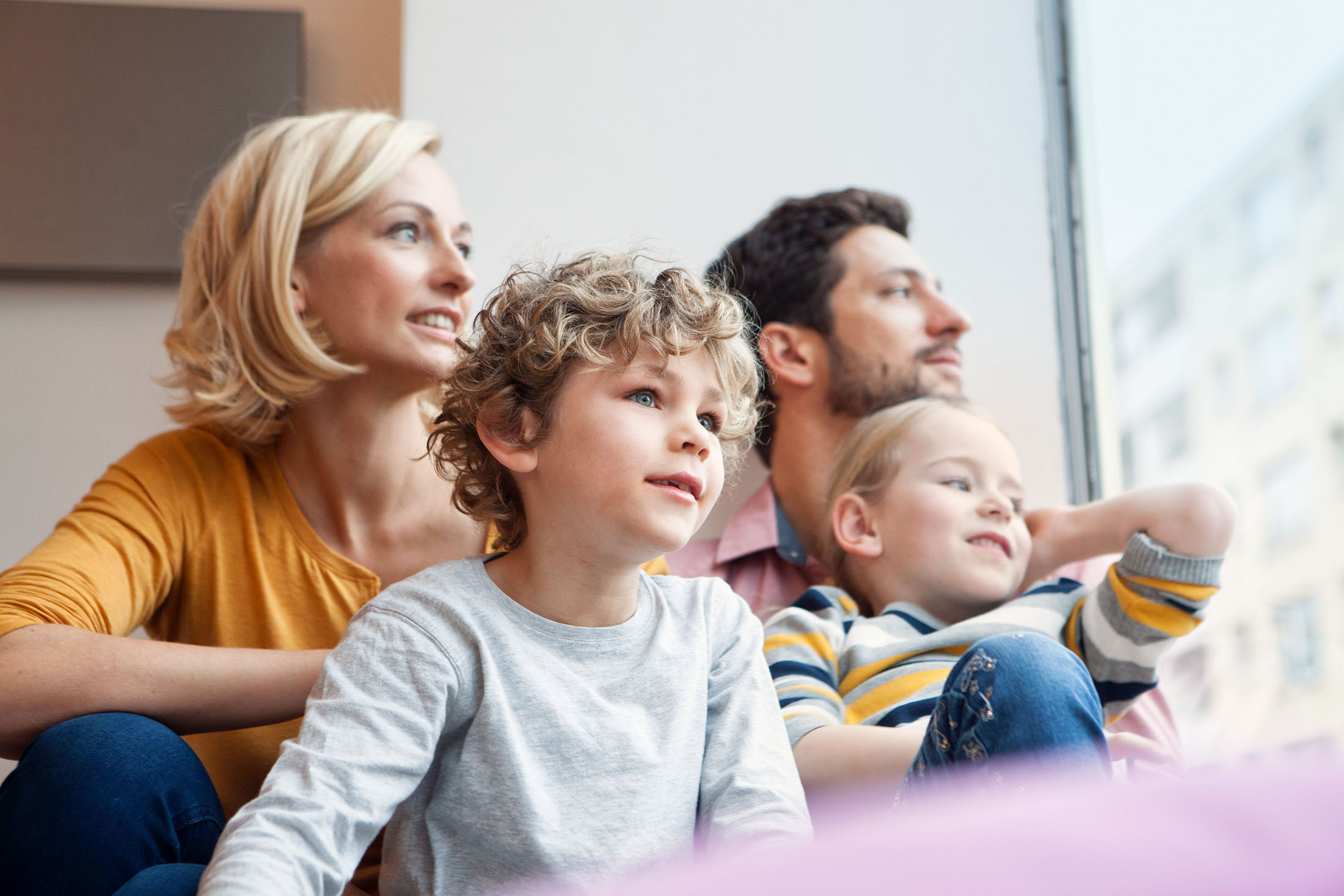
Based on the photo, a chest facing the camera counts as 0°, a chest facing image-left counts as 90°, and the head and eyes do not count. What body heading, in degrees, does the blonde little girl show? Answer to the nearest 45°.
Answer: approximately 315°

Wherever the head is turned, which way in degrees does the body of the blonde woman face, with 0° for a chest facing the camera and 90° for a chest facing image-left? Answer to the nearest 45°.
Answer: approximately 315°

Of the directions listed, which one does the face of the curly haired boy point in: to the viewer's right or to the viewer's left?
to the viewer's right

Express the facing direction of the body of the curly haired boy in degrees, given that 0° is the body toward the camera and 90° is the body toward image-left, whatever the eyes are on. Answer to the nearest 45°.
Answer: approximately 315°
